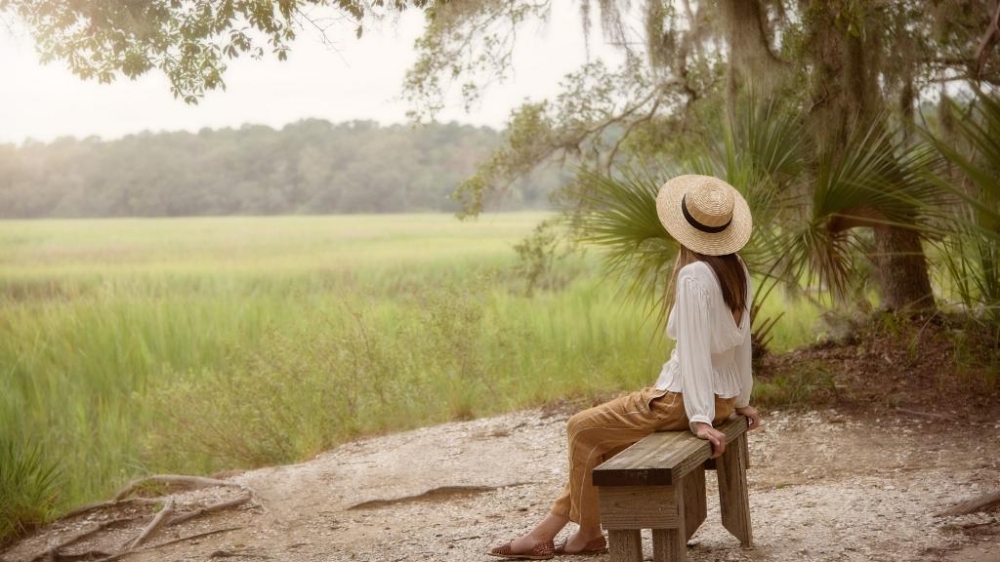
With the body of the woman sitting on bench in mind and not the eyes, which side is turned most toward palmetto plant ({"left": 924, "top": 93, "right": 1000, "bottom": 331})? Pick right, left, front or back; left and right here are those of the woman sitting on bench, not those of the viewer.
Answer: right

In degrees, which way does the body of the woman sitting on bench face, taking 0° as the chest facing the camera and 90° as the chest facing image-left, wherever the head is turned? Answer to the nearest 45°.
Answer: approximately 135°

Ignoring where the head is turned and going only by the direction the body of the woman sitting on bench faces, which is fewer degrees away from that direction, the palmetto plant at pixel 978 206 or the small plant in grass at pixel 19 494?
the small plant in grass

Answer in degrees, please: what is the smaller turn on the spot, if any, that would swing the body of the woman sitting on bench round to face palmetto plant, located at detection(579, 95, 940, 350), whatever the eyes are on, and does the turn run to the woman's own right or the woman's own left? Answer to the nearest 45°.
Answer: approximately 45° to the woman's own right

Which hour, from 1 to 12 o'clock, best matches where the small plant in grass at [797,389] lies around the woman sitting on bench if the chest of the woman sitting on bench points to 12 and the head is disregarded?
The small plant in grass is roughly at 2 o'clock from the woman sitting on bench.

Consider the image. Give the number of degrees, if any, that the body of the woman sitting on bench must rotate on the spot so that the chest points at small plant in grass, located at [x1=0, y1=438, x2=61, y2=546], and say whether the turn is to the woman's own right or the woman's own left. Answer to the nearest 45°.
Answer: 0° — they already face it
